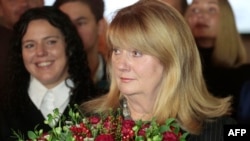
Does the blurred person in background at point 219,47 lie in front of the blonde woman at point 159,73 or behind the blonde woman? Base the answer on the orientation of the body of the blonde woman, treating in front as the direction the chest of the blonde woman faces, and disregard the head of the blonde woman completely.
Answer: behind

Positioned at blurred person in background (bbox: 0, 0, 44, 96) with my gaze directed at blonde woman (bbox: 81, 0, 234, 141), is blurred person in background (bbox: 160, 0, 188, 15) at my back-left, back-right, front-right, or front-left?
front-left

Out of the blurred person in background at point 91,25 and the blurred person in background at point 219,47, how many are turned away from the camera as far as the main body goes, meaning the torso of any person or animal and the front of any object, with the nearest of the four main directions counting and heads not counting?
0

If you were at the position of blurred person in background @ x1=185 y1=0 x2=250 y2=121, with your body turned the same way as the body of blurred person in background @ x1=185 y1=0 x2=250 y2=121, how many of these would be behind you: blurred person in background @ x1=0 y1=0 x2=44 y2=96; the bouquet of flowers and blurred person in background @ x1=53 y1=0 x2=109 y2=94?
0

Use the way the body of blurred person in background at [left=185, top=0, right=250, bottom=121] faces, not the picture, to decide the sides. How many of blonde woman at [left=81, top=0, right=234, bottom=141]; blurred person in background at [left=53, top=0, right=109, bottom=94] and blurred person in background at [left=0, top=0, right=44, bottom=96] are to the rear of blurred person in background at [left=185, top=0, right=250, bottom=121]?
0

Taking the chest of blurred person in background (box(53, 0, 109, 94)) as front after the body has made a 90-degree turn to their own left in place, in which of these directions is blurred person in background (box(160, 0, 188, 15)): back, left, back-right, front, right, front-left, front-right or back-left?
front-left

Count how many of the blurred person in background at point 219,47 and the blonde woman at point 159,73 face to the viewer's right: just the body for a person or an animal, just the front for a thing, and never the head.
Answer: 0

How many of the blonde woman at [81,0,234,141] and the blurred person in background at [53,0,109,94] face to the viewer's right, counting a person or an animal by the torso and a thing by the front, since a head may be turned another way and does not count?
0

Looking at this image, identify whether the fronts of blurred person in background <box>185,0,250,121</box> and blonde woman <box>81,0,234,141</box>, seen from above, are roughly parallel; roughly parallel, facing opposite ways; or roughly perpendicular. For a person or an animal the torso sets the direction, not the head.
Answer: roughly parallel

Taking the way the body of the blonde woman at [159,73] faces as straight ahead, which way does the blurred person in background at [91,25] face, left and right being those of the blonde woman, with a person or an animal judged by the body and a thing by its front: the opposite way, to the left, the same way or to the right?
the same way

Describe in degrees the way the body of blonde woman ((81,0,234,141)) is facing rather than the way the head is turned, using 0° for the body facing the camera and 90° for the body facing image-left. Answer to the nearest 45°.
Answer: approximately 45°

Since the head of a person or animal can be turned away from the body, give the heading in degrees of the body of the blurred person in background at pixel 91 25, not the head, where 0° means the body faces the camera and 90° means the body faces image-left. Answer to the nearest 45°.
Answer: approximately 45°

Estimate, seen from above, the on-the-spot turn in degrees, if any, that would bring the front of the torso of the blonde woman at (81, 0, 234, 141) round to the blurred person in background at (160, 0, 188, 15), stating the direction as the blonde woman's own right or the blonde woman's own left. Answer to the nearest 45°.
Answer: approximately 135° to the blonde woman's own right

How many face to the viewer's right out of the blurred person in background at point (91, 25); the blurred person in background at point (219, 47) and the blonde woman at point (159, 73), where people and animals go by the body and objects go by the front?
0

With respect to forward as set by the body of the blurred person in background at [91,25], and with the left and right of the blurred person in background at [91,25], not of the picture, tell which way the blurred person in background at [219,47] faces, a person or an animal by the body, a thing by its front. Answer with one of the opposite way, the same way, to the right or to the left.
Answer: the same way

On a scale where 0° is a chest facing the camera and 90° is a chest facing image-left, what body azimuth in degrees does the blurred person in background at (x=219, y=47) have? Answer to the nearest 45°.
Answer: approximately 45°

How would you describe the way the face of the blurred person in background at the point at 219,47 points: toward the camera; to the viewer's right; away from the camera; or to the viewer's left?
toward the camera
